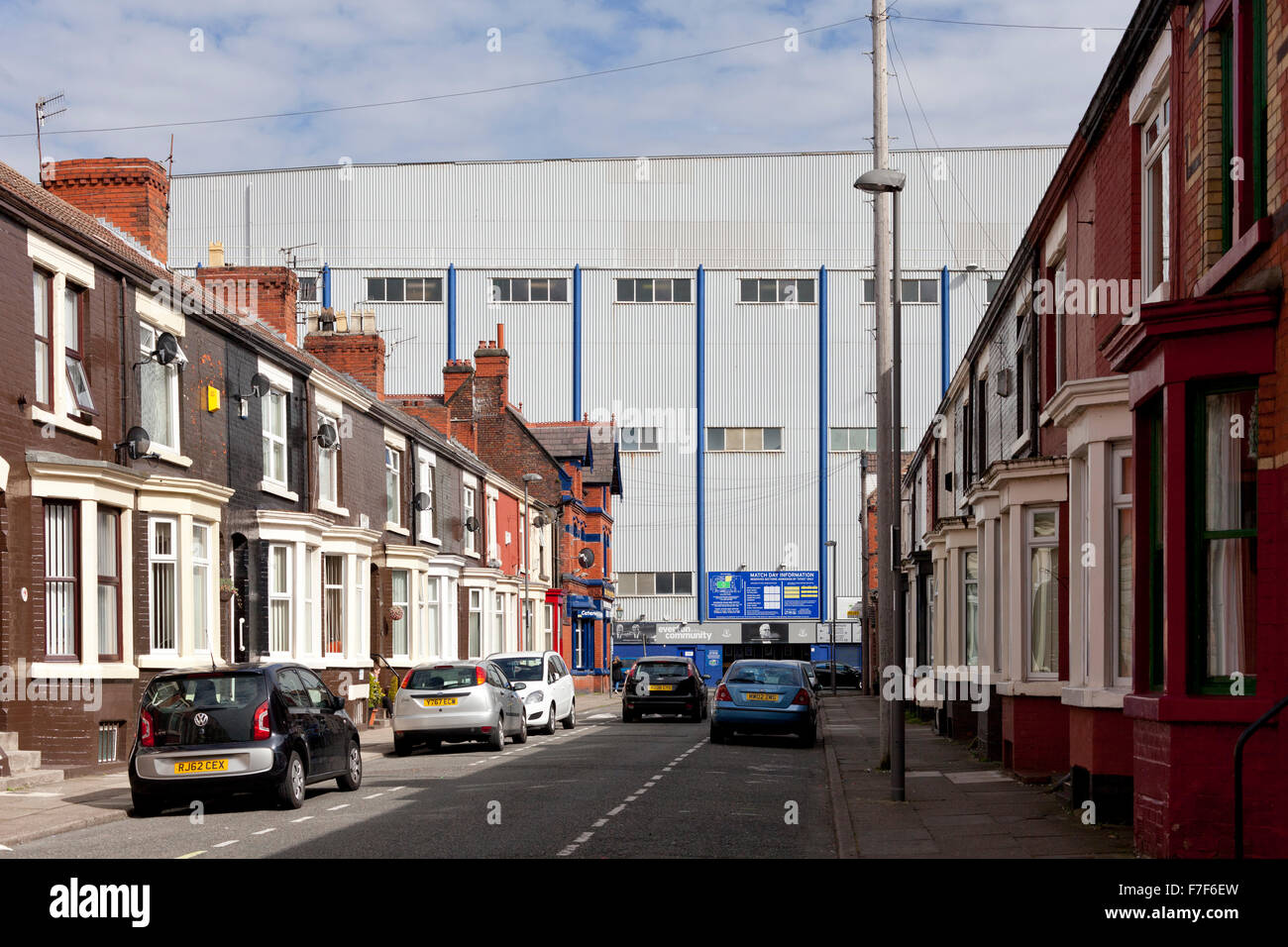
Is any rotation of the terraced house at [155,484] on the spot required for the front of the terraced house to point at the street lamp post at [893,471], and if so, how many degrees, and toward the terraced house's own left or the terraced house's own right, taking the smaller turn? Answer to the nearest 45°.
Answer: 0° — it already faces it

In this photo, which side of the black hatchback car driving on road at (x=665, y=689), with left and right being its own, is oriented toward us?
back

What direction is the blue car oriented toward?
away from the camera

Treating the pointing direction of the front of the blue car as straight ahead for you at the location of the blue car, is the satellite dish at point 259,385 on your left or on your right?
on your left

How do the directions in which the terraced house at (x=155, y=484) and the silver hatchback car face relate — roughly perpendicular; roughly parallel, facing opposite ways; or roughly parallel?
roughly perpendicular
